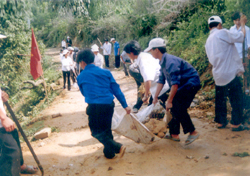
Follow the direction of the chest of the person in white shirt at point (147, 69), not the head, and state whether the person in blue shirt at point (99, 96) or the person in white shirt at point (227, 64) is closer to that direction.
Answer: the person in blue shirt

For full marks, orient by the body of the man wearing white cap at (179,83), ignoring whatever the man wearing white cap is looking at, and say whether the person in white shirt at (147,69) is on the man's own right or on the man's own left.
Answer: on the man's own right

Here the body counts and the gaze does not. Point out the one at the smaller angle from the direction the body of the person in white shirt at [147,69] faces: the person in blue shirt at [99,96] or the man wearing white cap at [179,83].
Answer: the person in blue shirt

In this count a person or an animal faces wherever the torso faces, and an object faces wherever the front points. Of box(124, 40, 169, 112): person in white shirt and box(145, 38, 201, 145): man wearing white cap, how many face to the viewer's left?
2

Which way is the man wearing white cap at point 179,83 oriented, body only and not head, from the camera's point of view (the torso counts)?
to the viewer's left

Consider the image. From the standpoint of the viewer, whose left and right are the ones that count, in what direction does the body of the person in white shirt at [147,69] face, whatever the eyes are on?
facing to the left of the viewer

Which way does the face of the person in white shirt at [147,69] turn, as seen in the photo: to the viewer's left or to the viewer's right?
to the viewer's left

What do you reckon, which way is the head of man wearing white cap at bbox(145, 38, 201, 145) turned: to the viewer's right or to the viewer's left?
to the viewer's left

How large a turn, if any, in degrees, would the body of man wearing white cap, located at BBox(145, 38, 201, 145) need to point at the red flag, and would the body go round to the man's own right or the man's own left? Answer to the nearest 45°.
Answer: approximately 45° to the man's own right

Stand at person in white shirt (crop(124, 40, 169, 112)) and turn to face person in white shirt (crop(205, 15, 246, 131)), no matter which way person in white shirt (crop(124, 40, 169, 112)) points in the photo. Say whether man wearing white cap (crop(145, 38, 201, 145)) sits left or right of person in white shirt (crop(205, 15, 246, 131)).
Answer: right

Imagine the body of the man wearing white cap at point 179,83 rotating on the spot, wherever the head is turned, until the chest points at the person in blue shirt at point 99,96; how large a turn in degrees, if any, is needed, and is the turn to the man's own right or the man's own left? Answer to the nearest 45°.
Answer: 0° — they already face them

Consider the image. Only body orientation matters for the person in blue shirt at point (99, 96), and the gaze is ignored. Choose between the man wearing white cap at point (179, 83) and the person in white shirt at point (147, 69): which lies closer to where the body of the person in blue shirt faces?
the person in white shirt
